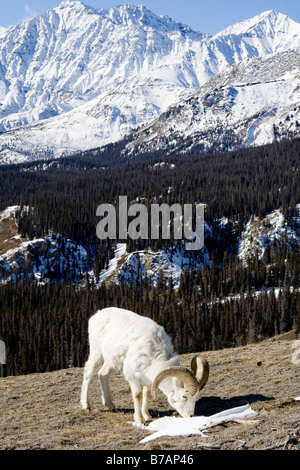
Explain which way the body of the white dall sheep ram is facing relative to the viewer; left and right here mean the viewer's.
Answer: facing the viewer and to the right of the viewer
